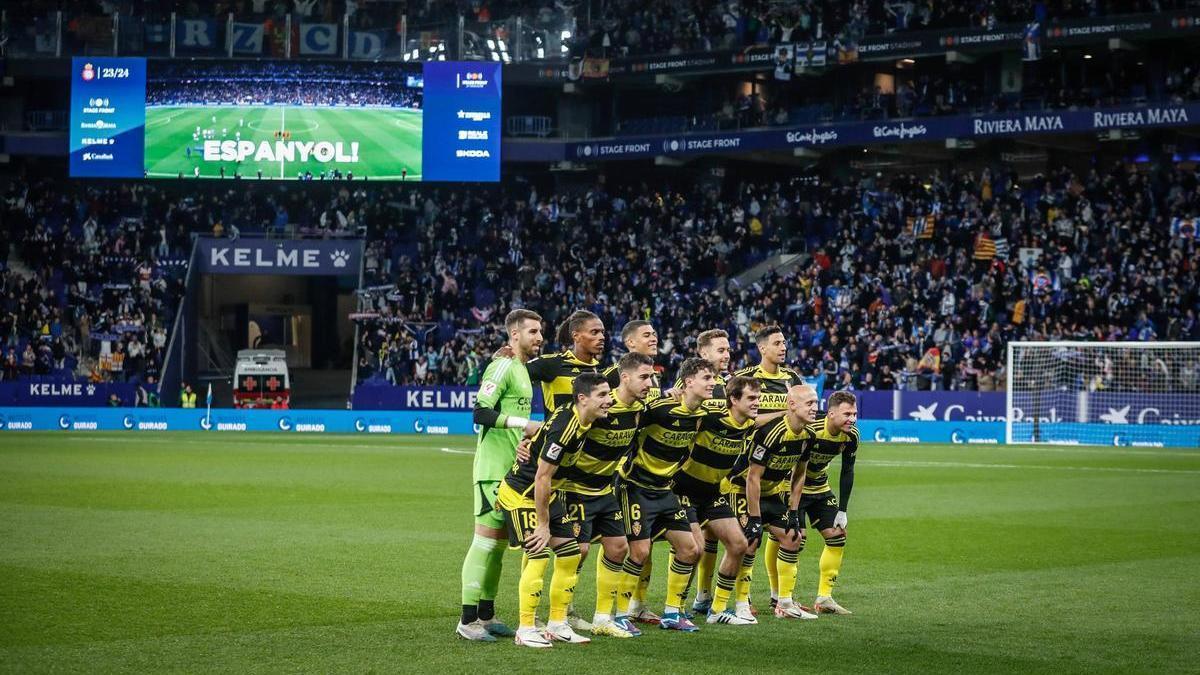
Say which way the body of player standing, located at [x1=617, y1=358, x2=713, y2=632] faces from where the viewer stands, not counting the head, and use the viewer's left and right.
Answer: facing the viewer and to the right of the viewer

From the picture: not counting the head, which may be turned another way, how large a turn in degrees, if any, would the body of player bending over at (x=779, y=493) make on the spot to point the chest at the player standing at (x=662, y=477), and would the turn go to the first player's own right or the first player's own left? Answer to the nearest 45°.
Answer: approximately 90° to the first player's own right

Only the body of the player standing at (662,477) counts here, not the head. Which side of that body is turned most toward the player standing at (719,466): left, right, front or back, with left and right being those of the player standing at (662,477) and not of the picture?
left

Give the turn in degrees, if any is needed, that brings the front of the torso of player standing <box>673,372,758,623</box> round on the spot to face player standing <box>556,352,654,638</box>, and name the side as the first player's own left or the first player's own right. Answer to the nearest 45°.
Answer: approximately 90° to the first player's own right

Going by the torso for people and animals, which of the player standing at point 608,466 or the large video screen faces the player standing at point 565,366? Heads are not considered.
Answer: the large video screen

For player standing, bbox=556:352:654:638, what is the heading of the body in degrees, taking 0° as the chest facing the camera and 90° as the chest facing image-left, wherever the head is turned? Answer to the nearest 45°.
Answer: approximately 315°

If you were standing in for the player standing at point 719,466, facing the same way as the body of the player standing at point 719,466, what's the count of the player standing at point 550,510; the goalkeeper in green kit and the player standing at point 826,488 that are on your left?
1

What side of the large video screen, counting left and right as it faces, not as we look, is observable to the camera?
front
